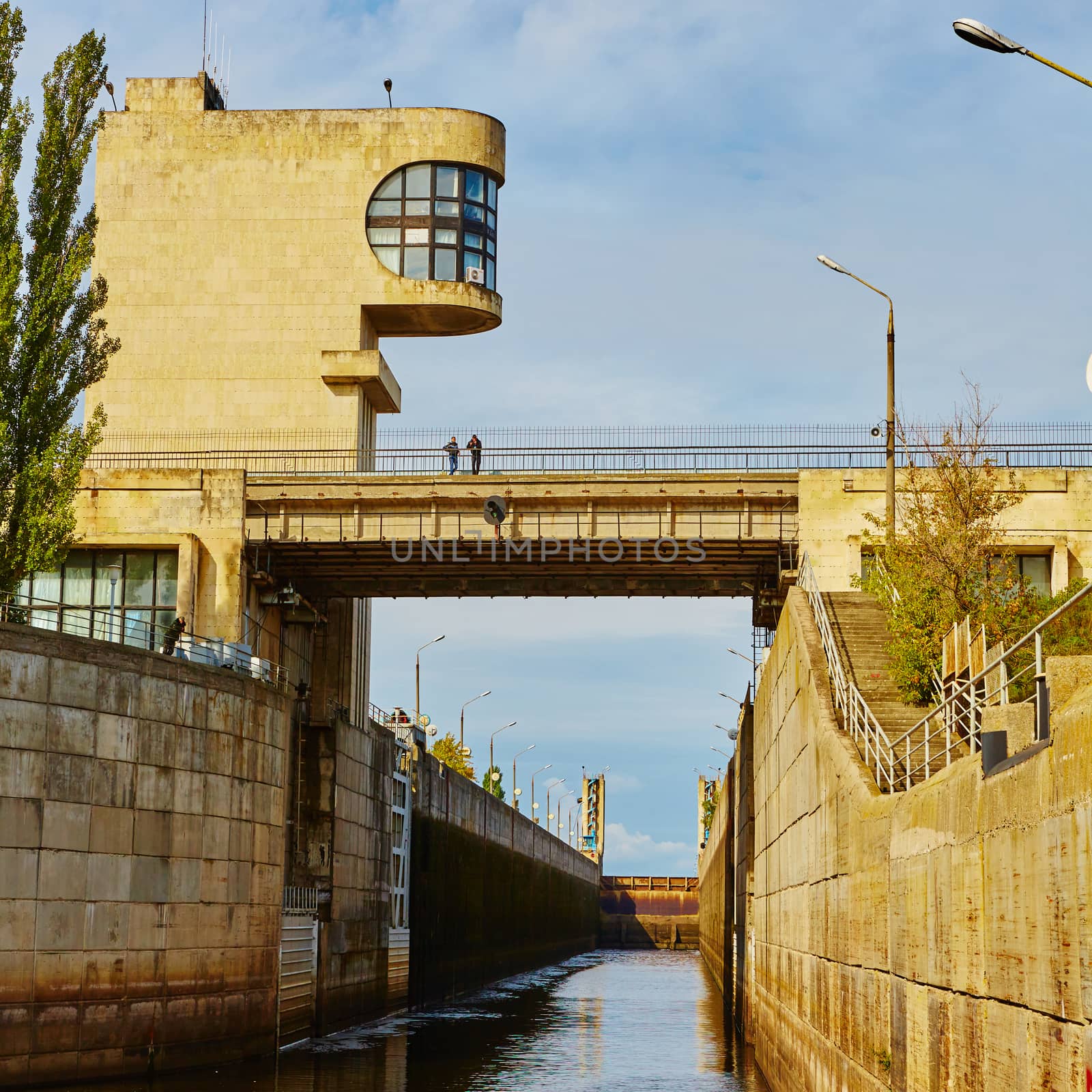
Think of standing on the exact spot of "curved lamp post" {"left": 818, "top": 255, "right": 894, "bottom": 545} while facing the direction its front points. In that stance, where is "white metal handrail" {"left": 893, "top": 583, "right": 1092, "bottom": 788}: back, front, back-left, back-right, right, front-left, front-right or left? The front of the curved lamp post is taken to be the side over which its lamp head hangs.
left

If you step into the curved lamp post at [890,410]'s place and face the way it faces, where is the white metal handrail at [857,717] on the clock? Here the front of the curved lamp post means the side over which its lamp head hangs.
The white metal handrail is roughly at 9 o'clock from the curved lamp post.

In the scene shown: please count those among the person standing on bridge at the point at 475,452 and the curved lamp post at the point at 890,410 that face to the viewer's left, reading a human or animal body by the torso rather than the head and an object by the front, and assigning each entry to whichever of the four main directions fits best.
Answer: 1

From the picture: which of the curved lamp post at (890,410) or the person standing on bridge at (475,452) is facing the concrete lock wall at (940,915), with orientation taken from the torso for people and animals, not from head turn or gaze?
the person standing on bridge

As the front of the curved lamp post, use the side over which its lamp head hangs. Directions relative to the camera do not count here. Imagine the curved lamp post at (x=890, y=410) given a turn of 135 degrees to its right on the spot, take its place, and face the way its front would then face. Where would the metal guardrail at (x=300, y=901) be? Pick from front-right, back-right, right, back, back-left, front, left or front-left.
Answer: back-left

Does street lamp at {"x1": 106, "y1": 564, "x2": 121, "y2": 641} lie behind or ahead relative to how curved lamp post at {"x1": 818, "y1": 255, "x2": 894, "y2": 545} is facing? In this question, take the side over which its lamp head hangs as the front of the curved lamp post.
ahead

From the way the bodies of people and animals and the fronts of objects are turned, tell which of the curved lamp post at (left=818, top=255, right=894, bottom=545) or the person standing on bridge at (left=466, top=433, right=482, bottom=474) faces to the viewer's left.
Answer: the curved lamp post

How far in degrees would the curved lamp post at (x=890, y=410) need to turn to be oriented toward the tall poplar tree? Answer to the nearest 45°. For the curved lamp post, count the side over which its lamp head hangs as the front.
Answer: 0° — it already faces it

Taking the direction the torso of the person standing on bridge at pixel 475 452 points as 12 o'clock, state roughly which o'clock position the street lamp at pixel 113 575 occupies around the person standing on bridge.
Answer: The street lamp is roughly at 3 o'clock from the person standing on bridge.

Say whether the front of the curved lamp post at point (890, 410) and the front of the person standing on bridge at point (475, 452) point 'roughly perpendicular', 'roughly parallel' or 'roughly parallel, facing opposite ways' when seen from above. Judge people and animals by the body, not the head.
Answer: roughly perpendicular

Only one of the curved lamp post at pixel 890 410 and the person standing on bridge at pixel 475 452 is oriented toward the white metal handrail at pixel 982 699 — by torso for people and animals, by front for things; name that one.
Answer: the person standing on bridge

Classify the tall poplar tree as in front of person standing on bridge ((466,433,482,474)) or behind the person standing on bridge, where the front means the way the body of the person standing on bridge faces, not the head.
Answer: in front

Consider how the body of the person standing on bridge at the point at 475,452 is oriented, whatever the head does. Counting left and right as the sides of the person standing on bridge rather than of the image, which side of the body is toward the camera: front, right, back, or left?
front

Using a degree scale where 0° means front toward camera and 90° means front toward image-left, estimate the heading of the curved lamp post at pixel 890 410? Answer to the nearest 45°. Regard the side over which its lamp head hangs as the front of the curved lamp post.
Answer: approximately 90°
